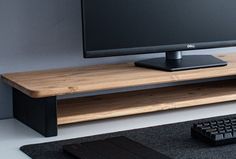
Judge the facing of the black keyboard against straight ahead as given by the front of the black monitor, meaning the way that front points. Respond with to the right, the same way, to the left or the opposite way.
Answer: the same way

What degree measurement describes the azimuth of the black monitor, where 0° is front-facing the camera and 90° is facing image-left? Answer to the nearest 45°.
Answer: approximately 315°

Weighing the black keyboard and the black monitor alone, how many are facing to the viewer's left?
0

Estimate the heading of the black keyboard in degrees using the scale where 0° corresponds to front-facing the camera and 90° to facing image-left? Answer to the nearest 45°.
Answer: approximately 315°

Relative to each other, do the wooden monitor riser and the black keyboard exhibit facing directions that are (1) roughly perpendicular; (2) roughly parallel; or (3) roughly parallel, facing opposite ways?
roughly parallel
